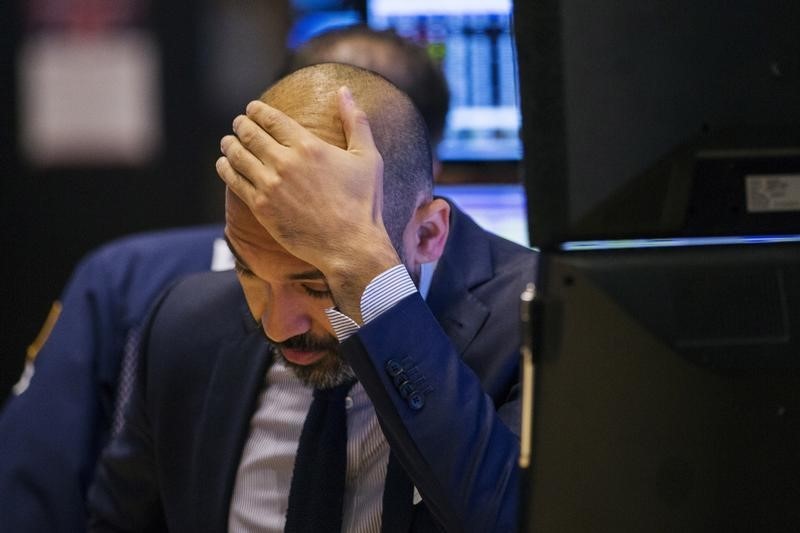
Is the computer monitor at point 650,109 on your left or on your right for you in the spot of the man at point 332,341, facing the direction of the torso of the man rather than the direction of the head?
on your left

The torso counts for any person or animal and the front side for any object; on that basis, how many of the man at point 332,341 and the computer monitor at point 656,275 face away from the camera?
1

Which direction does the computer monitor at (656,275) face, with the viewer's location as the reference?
facing away from the viewer

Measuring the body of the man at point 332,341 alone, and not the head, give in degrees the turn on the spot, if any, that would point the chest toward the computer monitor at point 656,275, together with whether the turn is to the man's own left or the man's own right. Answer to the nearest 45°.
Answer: approximately 45° to the man's own left

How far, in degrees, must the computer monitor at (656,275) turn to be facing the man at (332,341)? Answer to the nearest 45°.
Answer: approximately 45° to its left

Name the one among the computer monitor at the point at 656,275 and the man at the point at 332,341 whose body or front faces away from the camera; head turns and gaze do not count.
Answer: the computer monitor

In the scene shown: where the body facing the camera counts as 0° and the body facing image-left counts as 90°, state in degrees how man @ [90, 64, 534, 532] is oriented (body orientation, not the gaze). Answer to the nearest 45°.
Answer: approximately 45°

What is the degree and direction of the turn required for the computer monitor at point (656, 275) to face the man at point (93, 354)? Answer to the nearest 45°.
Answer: approximately 45° to its left

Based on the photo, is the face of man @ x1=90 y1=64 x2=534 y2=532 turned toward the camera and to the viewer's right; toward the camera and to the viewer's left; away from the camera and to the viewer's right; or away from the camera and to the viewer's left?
toward the camera and to the viewer's left

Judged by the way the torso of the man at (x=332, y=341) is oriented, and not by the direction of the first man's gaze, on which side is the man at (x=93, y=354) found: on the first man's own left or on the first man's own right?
on the first man's own right
